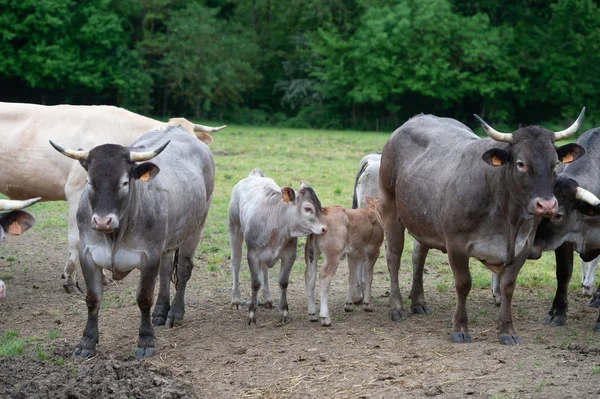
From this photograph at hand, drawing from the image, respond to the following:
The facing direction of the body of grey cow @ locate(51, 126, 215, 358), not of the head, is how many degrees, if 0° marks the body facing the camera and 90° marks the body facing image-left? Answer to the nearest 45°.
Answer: approximately 45°

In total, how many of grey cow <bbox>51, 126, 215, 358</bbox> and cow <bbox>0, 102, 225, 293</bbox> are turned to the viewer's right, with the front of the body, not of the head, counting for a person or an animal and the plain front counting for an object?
1

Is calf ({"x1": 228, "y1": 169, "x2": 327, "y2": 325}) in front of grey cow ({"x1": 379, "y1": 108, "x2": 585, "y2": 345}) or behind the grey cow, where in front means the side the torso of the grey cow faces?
behind

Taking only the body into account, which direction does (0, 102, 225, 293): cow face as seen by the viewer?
to the viewer's right

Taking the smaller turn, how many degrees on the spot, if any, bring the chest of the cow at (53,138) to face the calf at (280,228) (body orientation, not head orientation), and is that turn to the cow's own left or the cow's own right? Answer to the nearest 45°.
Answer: approximately 45° to the cow's own right

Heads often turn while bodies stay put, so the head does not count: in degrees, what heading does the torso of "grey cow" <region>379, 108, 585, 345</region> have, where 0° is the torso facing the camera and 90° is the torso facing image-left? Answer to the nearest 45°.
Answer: approximately 315°

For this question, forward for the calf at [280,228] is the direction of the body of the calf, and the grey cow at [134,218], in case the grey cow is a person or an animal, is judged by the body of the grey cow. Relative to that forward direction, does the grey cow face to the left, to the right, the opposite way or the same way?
to the right

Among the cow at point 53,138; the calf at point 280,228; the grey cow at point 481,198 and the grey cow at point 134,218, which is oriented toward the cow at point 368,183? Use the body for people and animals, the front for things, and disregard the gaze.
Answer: the cow at point 53,138

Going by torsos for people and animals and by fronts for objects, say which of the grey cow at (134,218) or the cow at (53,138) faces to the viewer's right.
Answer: the cow

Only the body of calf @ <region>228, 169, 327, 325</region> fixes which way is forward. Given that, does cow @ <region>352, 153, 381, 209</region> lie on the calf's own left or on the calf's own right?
on the calf's own left

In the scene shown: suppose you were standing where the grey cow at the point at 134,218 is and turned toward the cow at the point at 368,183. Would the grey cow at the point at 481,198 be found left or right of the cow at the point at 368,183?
right

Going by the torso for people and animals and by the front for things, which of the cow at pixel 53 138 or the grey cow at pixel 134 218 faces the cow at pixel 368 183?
the cow at pixel 53 138
